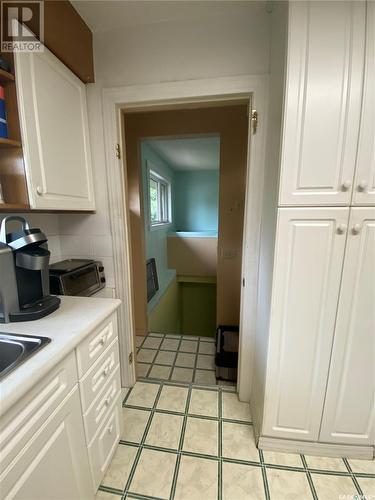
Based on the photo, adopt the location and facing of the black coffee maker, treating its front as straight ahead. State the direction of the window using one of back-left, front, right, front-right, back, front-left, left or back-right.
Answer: left

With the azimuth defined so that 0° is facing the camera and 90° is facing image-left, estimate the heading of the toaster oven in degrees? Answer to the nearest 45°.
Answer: approximately 315°

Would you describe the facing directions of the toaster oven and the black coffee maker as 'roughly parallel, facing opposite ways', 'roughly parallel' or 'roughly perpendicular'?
roughly parallel

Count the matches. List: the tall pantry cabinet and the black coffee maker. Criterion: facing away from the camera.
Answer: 0

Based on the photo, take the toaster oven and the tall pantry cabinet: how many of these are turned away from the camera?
0

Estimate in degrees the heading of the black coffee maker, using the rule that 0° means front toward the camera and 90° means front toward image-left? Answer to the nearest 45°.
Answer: approximately 315°

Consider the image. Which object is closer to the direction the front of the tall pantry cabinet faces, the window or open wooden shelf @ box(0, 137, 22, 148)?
the open wooden shelf
